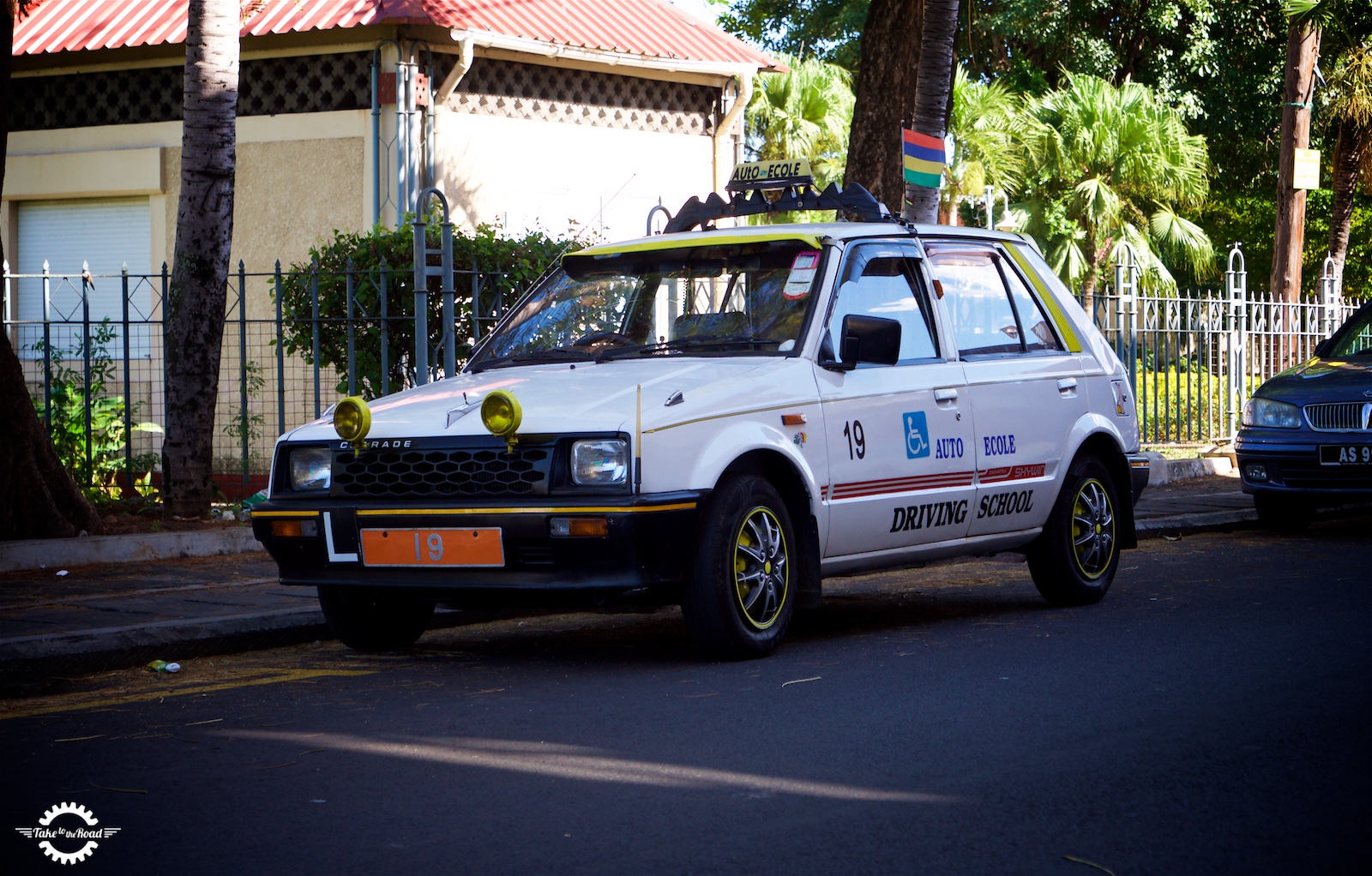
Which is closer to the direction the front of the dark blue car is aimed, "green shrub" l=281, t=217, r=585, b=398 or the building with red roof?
the green shrub

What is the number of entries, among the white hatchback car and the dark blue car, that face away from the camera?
0

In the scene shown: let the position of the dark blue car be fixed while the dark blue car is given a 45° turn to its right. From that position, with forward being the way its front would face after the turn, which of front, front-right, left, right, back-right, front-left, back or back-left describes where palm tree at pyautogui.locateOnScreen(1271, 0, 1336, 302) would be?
right

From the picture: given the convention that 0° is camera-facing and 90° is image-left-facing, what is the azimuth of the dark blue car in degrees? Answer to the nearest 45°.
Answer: approximately 45°

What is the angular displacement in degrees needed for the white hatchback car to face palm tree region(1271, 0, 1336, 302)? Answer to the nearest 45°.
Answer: approximately 180°

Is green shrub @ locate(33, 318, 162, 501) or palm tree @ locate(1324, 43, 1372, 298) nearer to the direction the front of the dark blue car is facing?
the green shrub

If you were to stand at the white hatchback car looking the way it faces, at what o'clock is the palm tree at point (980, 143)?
The palm tree is roughly at 5 o'clock from the white hatchback car.

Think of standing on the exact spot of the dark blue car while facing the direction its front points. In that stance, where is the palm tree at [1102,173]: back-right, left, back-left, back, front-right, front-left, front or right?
back-right

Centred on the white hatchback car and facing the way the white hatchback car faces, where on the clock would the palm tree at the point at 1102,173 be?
The palm tree is roughly at 5 o'clock from the white hatchback car.

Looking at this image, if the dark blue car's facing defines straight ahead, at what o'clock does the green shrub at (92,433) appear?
The green shrub is roughly at 1 o'clock from the dark blue car.

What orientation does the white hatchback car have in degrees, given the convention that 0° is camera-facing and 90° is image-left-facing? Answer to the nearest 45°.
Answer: approximately 45°

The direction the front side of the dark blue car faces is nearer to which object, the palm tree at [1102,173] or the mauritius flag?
the mauritius flag
